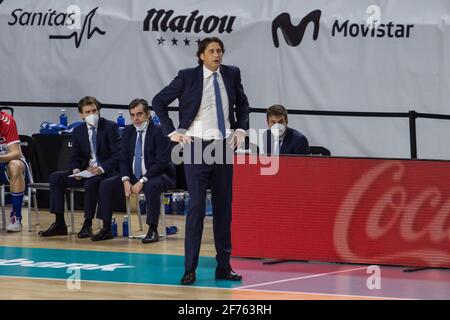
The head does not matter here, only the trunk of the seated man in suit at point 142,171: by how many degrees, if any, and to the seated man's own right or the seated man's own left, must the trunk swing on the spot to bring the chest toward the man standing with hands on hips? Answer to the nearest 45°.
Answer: approximately 45° to the seated man's own left

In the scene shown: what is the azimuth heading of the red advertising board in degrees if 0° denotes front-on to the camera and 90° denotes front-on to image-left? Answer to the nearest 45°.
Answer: approximately 0°

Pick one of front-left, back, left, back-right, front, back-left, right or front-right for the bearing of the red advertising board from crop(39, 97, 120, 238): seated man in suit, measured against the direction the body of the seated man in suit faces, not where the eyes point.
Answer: left

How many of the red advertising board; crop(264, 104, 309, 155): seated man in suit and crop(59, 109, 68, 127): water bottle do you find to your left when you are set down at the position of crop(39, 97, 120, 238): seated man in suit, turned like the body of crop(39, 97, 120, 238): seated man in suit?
2

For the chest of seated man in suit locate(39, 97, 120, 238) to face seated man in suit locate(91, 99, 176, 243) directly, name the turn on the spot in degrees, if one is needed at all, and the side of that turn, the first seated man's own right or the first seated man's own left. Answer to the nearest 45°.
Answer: approximately 90° to the first seated man's own left

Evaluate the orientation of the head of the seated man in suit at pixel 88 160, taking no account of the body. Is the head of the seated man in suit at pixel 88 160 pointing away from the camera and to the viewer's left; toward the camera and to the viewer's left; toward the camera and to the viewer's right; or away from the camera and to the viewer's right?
toward the camera and to the viewer's right

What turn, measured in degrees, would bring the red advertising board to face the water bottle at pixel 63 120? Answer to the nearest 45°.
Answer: approximately 135° to its right
